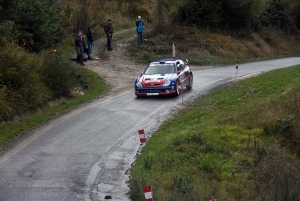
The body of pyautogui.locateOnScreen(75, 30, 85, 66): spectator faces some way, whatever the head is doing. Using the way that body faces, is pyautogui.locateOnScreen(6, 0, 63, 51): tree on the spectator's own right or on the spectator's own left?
on the spectator's own right

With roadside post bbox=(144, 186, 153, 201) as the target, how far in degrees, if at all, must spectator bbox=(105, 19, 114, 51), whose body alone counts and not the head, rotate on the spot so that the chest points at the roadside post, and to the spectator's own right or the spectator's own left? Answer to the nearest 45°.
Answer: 0° — they already face it

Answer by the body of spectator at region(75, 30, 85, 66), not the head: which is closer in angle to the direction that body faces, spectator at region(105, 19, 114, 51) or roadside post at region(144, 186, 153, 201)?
the roadside post

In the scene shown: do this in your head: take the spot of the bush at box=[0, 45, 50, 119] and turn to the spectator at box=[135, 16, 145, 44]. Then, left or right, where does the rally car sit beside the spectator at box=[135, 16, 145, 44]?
right

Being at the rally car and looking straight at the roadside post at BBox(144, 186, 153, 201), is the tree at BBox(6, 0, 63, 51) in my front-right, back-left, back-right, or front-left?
back-right

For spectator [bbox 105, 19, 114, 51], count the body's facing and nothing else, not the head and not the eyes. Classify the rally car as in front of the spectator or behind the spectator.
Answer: in front

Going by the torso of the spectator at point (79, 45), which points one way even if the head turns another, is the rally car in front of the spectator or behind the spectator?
in front

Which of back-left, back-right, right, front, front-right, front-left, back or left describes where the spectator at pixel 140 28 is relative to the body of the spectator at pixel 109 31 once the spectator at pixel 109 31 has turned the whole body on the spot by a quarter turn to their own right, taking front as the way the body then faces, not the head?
back-right

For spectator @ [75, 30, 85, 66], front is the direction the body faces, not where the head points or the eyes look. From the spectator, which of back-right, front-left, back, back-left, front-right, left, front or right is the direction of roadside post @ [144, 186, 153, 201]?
front-right

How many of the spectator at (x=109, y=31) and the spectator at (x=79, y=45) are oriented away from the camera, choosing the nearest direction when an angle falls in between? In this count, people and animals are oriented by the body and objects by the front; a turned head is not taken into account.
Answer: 0

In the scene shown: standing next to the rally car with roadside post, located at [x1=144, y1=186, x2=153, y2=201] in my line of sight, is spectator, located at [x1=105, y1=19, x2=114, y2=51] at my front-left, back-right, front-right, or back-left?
back-right

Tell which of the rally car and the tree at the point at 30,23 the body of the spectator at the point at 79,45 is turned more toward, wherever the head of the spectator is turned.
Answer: the rally car
